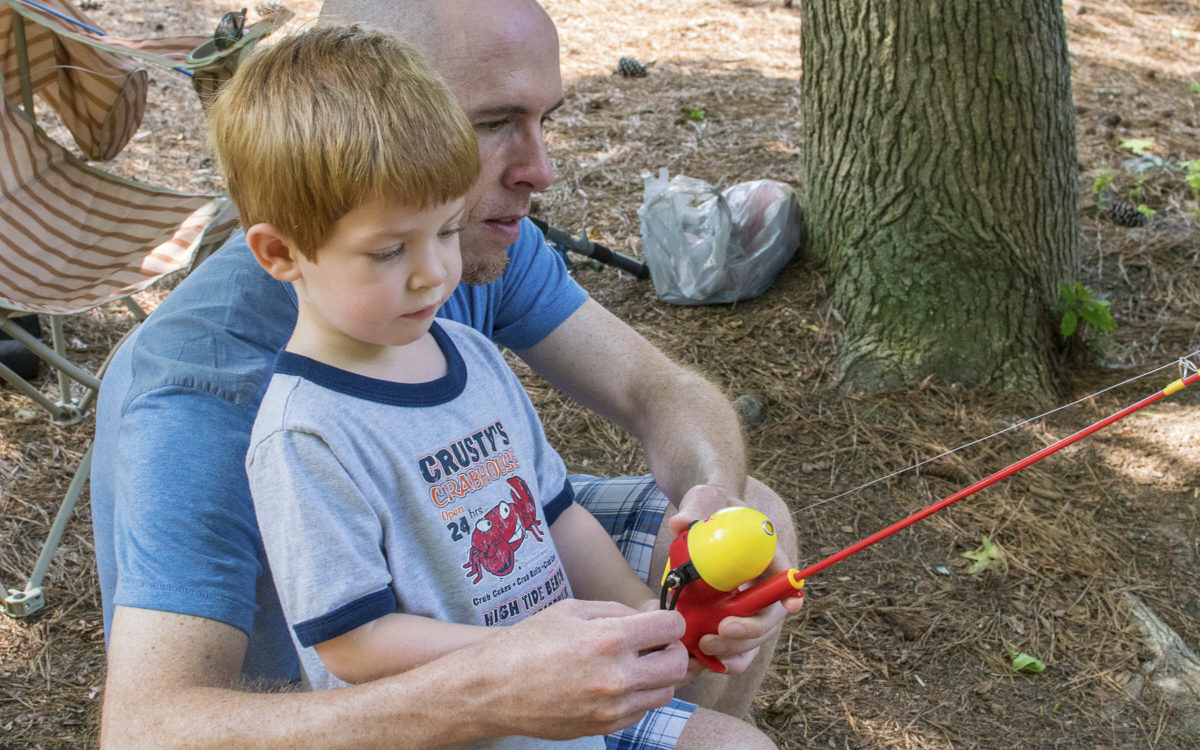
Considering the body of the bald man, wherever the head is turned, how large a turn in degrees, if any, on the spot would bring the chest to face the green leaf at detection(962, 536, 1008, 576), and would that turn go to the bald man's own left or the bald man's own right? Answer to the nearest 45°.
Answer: approximately 90° to the bald man's own left

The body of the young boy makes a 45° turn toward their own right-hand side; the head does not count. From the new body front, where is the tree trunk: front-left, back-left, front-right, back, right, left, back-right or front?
back-left

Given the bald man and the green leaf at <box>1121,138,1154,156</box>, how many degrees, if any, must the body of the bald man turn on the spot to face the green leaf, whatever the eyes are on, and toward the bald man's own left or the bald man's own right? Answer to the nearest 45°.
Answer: approximately 90° to the bald man's own left

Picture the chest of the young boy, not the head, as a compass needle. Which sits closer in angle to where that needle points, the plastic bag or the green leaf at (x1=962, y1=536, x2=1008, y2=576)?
the green leaf

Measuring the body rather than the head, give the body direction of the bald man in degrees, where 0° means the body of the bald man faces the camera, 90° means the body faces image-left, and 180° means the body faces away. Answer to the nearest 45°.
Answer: approximately 315°

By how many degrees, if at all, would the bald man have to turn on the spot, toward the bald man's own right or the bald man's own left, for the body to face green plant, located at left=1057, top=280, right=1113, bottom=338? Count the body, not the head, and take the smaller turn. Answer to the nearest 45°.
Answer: approximately 90° to the bald man's own left

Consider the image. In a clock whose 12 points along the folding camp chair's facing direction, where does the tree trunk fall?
The tree trunk is roughly at 11 o'clock from the folding camp chair.

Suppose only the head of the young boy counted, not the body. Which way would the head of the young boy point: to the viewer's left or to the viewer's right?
to the viewer's right

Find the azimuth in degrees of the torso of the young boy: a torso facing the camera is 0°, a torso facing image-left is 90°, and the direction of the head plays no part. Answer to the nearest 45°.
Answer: approximately 315°

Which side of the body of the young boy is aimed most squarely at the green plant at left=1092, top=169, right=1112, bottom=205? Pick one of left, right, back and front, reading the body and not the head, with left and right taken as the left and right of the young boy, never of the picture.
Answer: left

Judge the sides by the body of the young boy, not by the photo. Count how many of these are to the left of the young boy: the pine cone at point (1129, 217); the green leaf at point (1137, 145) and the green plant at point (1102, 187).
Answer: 3
